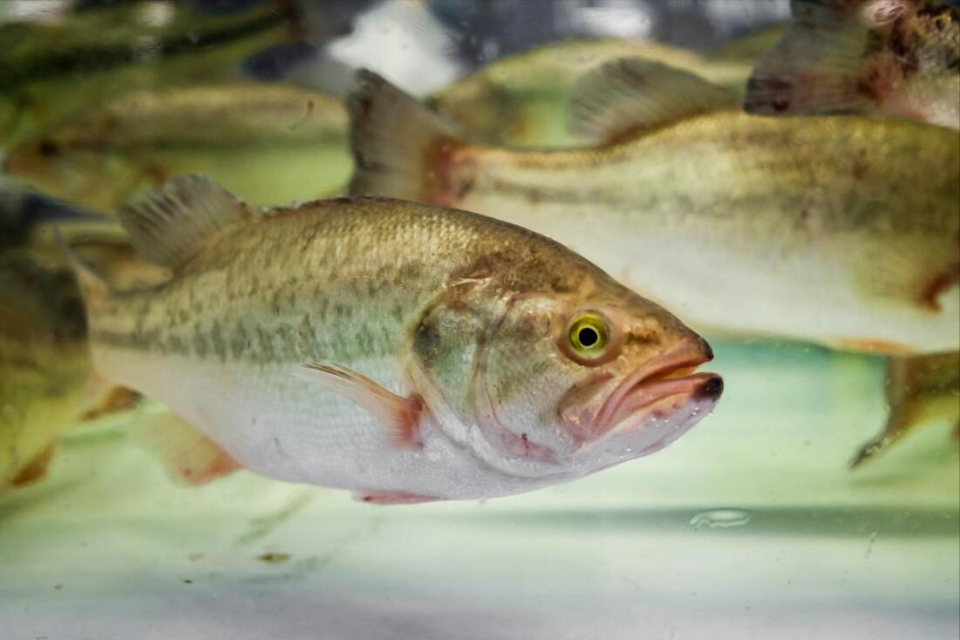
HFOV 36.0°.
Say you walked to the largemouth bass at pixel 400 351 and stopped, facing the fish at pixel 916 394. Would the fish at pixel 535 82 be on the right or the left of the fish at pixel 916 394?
left

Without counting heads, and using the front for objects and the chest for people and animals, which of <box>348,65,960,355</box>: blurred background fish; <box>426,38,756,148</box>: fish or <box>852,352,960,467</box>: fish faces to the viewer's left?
<box>426,38,756,148</box>: fish

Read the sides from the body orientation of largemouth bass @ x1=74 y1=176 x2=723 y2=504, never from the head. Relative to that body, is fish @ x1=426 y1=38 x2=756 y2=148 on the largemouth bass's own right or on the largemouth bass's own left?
on the largemouth bass's own left

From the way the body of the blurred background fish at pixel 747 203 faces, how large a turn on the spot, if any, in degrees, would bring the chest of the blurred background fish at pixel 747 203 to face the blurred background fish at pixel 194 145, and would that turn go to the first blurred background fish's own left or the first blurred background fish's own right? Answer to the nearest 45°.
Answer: approximately 135° to the first blurred background fish's own left

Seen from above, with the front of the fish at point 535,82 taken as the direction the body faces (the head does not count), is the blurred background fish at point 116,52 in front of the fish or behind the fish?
in front

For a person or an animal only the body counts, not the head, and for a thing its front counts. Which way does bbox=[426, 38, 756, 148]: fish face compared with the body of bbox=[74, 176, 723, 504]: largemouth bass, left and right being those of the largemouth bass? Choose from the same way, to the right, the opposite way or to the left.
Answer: the opposite way

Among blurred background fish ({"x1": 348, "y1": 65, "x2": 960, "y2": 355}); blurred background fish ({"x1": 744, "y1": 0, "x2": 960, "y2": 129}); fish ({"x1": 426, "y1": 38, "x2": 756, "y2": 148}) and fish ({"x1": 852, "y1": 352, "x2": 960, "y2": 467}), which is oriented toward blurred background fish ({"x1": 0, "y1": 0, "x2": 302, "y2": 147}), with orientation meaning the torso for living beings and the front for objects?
fish ({"x1": 426, "y1": 38, "x2": 756, "y2": 148})

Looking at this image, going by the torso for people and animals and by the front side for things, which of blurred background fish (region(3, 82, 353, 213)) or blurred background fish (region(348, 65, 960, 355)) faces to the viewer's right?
blurred background fish (region(348, 65, 960, 355))

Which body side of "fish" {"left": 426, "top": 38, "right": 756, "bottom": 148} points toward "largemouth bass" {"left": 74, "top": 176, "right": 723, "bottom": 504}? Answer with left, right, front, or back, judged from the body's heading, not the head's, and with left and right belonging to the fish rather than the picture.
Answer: left

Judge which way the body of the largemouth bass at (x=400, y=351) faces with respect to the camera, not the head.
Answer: to the viewer's right

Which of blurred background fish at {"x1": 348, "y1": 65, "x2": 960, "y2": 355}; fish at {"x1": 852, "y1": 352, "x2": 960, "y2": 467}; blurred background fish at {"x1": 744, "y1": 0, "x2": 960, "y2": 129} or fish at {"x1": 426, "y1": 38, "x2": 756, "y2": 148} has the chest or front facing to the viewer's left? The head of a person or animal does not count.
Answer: fish at {"x1": 426, "y1": 38, "x2": 756, "y2": 148}

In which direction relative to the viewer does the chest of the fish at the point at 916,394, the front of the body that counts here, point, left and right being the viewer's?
facing to the right of the viewer

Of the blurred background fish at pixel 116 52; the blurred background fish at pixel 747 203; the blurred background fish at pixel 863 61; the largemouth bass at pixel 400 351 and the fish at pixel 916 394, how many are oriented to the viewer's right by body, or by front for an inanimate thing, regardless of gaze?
4
